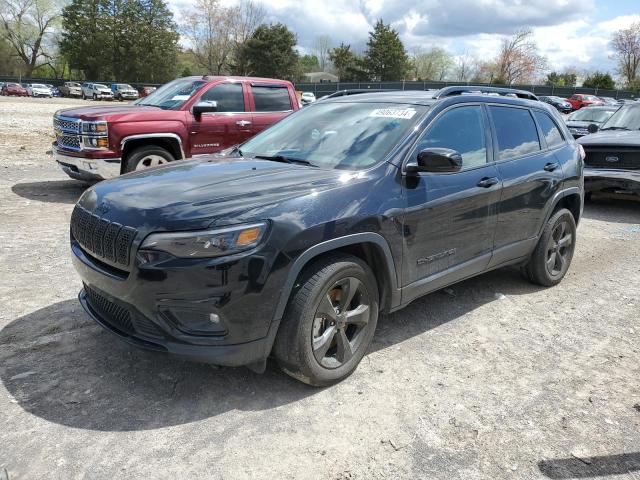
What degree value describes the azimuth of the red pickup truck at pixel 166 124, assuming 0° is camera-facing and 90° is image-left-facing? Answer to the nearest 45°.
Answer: approximately 45°

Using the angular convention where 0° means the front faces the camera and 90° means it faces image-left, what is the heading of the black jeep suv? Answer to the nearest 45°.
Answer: approximately 45°

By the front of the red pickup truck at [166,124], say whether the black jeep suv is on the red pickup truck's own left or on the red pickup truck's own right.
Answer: on the red pickup truck's own left

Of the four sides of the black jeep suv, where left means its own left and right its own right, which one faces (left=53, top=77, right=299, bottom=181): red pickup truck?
right
